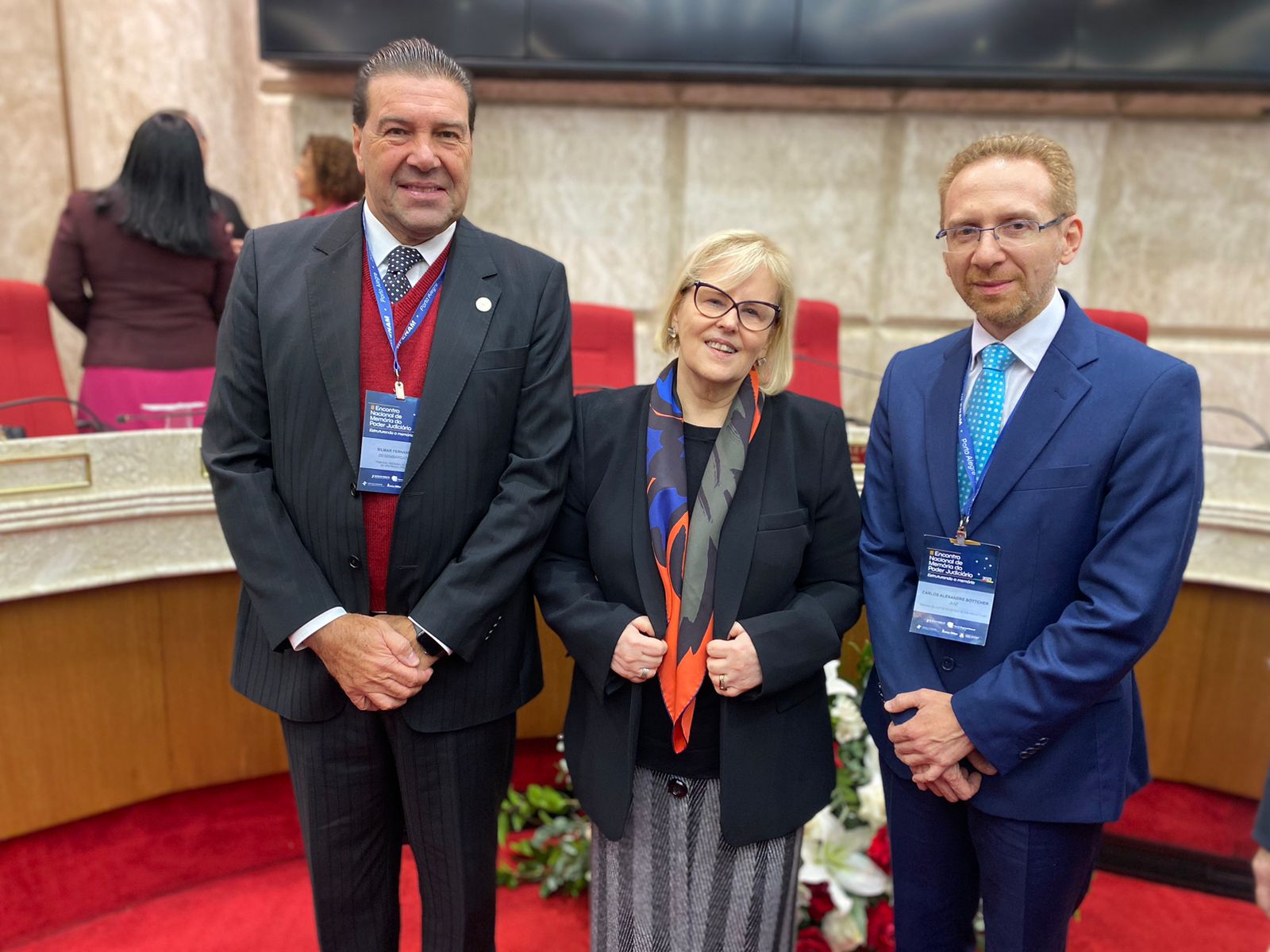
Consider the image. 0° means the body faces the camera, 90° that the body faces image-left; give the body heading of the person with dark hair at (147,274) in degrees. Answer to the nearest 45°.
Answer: approximately 180°

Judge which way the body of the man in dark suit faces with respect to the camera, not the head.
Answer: toward the camera

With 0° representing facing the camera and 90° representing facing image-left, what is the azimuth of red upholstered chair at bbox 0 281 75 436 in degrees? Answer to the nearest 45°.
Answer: approximately 315°

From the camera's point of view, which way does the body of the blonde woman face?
toward the camera

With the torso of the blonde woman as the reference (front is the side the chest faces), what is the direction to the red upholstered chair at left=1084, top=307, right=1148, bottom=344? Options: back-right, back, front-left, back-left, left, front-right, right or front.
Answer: back-left

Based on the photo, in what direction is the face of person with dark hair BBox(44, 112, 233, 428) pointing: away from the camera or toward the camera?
away from the camera

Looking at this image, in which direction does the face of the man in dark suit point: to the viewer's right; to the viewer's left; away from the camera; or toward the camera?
toward the camera

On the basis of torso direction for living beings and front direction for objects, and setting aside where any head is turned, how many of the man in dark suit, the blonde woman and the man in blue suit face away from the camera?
0

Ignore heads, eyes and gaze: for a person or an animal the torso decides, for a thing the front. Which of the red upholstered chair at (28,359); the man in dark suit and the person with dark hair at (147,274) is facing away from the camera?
the person with dark hair

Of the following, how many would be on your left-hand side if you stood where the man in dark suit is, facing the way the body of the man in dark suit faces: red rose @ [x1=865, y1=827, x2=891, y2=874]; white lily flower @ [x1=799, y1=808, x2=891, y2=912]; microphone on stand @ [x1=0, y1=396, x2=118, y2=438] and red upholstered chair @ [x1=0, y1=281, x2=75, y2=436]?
2

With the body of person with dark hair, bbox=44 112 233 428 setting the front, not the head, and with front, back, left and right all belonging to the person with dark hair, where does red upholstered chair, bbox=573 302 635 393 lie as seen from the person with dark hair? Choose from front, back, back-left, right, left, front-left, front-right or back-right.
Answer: right

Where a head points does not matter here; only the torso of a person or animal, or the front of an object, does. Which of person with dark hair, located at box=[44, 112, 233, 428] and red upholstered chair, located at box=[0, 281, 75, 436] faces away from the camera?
the person with dark hair
